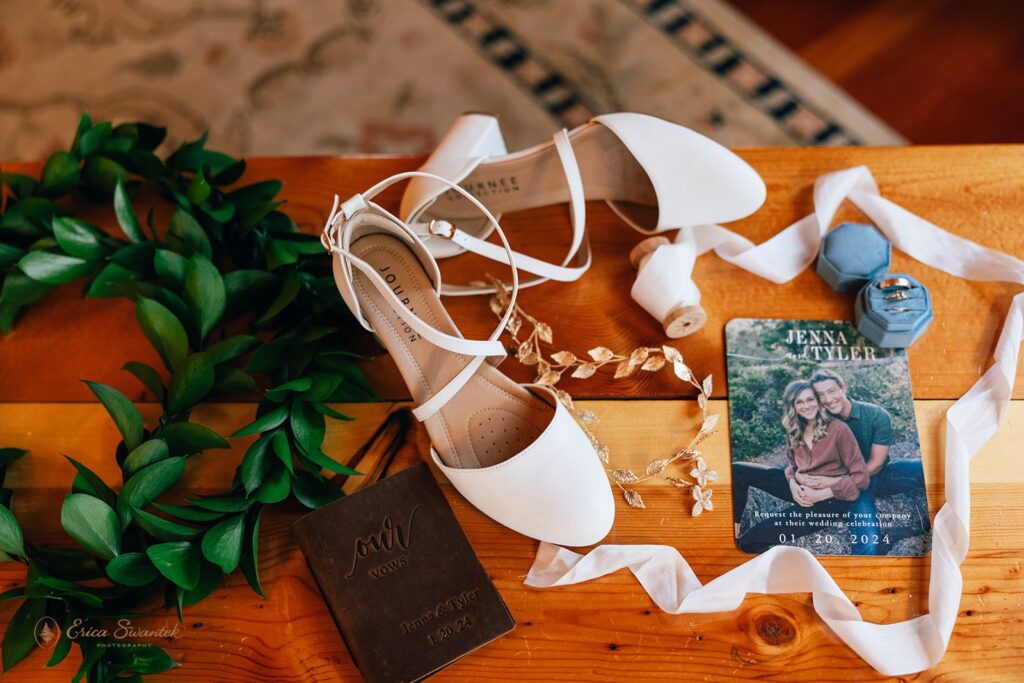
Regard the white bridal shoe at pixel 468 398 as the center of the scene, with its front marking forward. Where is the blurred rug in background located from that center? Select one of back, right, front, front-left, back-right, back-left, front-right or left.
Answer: back-left

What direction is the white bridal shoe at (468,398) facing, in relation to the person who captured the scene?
facing the viewer and to the right of the viewer
